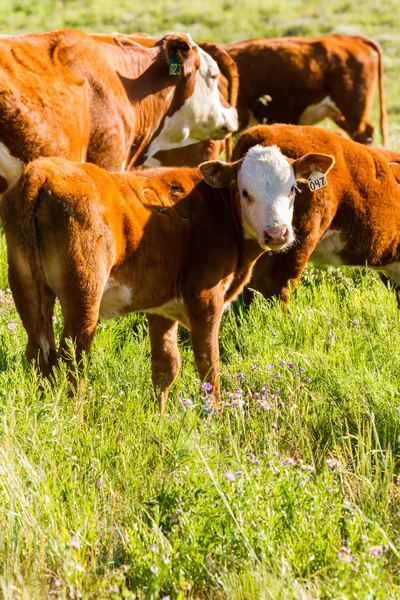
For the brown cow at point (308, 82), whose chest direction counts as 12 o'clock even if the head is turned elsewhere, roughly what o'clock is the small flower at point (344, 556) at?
The small flower is roughly at 9 o'clock from the brown cow.

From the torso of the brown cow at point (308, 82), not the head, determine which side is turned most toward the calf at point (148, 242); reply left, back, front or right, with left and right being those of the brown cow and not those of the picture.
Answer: left

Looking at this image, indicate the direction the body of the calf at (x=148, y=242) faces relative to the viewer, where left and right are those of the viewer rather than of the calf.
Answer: facing away from the viewer and to the right of the viewer

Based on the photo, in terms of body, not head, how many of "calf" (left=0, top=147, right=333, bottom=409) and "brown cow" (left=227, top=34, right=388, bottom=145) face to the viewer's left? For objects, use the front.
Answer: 1

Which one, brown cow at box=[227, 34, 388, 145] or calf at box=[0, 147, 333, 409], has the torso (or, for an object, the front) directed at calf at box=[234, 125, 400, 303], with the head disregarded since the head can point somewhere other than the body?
calf at box=[0, 147, 333, 409]

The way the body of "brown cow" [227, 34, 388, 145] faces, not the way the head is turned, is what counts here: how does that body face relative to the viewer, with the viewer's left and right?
facing to the left of the viewer

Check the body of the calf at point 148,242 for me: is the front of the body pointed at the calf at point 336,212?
yes

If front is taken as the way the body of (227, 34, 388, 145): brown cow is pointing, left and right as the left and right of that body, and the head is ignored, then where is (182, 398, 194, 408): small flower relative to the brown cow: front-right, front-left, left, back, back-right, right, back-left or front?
left

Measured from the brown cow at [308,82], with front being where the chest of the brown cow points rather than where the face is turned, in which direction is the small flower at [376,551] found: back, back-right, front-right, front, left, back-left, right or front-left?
left

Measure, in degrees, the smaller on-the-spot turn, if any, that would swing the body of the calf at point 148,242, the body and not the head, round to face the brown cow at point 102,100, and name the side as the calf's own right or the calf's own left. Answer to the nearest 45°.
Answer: approximately 45° to the calf's own left

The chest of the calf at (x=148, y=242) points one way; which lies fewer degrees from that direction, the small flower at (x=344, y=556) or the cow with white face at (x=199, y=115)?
the cow with white face
